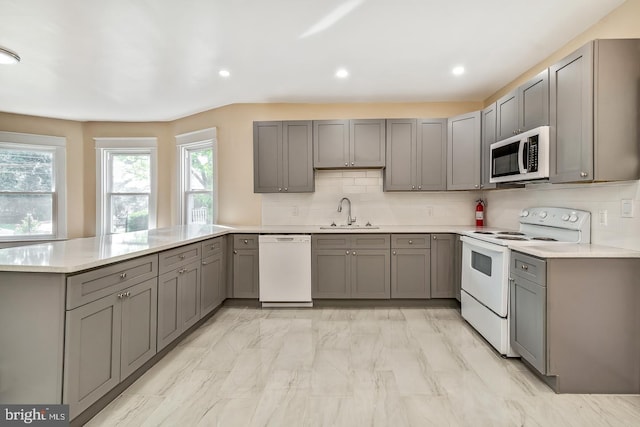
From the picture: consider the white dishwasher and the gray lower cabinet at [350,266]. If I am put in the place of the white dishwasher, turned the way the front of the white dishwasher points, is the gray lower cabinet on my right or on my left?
on my left

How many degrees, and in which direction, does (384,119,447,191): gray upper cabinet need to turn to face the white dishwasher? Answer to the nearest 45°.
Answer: approximately 45° to its right

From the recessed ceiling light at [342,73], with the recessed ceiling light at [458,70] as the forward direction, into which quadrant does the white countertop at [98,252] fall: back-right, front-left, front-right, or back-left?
back-right

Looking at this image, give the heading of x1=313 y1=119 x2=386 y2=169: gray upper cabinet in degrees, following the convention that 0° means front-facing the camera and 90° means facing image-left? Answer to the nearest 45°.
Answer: approximately 0°

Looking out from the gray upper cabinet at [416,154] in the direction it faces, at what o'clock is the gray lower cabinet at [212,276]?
The gray lower cabinet is roughly at 2 o'clock from the gray upper cabinet.
